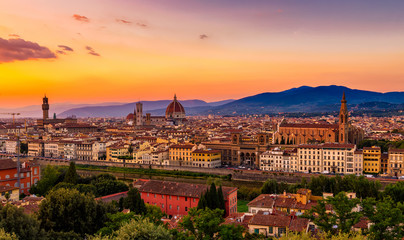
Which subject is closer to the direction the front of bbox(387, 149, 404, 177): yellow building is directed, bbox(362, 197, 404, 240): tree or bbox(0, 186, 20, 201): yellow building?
the tree

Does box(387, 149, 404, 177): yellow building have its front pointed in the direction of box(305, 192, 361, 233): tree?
yes

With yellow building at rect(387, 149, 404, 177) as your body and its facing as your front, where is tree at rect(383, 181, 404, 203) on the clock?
The tree is roughly at 12 o'clock from the yellow building.

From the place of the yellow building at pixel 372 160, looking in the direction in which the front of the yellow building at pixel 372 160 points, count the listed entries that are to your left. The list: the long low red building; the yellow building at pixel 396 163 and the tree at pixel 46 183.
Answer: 1

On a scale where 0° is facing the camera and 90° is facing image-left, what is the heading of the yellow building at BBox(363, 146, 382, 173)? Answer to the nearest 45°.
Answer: approximately 0°

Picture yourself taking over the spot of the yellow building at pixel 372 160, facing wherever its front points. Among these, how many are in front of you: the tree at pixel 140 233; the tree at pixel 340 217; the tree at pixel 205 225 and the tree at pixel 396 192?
4

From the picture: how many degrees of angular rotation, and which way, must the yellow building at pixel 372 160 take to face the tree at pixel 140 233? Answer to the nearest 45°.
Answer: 0° — it already faces it

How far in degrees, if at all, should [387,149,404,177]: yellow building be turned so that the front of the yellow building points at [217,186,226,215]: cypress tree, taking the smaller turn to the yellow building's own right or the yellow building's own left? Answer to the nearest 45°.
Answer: approximately 45° to the yellow building's own right

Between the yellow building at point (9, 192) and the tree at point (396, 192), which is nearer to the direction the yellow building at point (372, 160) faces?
the tree

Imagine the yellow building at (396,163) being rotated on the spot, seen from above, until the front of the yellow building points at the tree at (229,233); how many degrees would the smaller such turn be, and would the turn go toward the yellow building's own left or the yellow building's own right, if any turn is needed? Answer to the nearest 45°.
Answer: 0° — it already faces it

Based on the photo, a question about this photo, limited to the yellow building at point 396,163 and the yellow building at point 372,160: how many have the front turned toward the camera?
2

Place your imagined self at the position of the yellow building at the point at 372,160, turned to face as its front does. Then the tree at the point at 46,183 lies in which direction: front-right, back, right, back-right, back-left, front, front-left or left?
front-right

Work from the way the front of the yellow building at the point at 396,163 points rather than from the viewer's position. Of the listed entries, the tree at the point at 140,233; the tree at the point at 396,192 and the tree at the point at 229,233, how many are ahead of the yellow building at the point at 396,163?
3

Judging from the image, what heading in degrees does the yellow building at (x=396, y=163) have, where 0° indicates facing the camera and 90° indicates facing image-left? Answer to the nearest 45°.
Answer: approximately 0°

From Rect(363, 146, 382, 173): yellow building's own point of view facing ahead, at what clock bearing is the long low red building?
The long low red building is roughly at 1 o'clock from the yellow building.

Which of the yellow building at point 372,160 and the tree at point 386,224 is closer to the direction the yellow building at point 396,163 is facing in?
the tree
